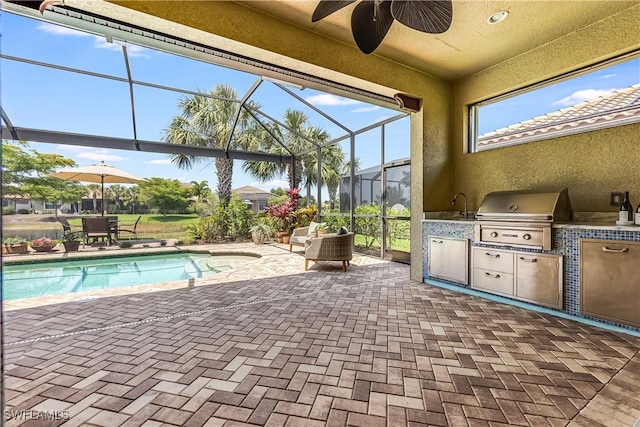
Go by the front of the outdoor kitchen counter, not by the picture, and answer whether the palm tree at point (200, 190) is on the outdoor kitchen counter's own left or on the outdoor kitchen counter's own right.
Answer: on the outdoor kitchen counter's own right

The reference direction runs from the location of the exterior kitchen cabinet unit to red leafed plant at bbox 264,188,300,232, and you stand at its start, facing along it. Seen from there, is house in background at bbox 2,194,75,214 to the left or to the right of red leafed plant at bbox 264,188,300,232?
left

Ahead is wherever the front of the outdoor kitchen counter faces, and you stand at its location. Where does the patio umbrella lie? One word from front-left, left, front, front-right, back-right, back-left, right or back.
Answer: front-right

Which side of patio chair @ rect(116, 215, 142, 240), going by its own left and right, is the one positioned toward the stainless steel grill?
left

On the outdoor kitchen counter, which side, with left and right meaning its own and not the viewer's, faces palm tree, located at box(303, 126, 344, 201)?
right

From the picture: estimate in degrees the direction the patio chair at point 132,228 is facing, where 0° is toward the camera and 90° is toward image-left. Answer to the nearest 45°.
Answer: approximately 90°

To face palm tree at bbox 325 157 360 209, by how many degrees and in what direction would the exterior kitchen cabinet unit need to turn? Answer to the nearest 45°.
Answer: approximately 90° to its right

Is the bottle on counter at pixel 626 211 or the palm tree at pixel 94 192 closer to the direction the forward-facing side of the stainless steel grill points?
the palm tree

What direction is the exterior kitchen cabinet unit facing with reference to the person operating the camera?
facing the viewer and to the left of the viewer

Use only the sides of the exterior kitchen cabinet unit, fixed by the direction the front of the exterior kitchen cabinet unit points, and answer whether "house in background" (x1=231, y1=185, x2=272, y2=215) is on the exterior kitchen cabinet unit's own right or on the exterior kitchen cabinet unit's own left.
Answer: on the exterior kitchen cabinet unit's own right
